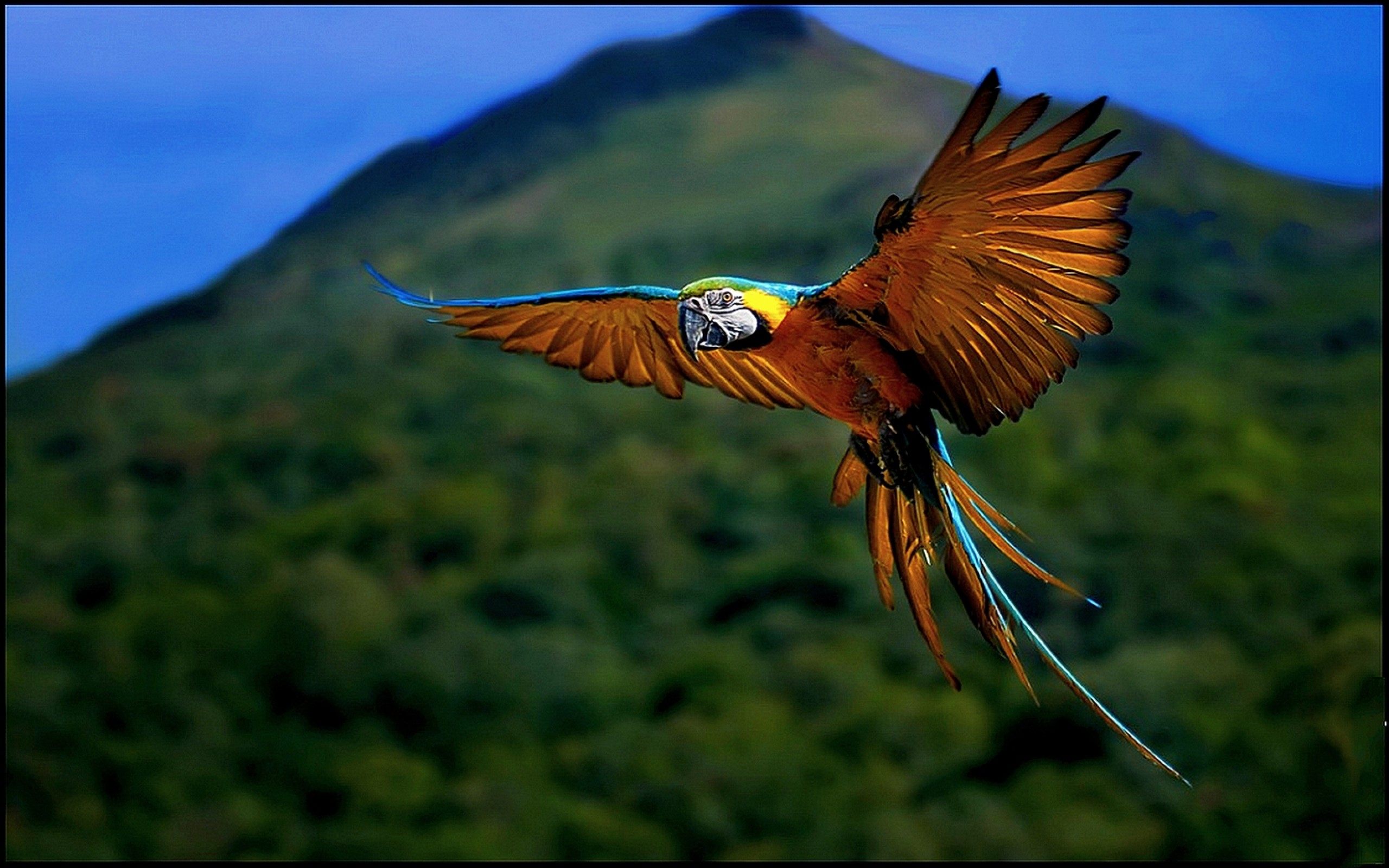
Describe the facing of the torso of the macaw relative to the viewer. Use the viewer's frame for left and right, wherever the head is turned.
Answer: facing the viewer and to the left of the viewer

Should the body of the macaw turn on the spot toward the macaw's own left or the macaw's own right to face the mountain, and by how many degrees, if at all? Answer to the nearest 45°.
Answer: approximately 135° to the macaw's own right
